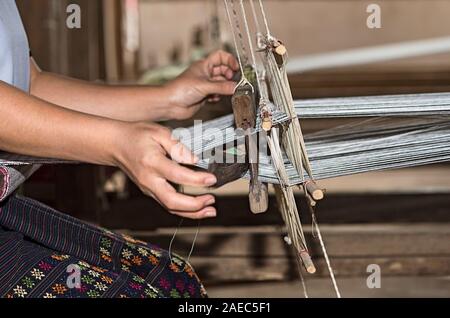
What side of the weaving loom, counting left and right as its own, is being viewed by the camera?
left
